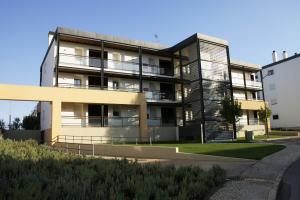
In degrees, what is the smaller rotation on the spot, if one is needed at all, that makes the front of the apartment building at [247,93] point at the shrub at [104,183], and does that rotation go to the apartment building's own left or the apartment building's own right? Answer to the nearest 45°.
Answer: approximately 45° to the apartment building's own right

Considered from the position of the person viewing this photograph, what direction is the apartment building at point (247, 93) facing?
facing the viewer and to the right of the viewer

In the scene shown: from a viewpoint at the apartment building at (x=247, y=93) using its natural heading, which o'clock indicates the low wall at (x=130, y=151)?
The low wall is roughly at 2 o'clock from the apartment building.

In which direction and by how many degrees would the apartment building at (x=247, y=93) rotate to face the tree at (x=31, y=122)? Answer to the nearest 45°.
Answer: approximately 90° to its right

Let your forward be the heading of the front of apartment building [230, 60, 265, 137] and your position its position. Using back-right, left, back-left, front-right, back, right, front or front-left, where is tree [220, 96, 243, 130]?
front-right

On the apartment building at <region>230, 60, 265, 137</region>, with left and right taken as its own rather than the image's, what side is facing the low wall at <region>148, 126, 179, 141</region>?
right
